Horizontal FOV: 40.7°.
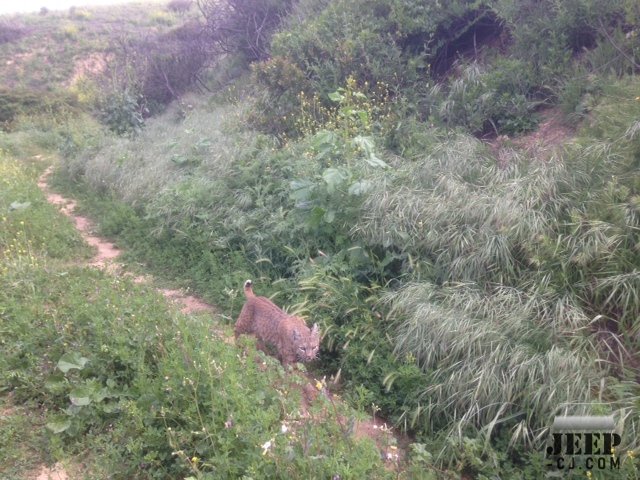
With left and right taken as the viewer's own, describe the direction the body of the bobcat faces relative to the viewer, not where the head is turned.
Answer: facing the viewer and to the right of the viewer

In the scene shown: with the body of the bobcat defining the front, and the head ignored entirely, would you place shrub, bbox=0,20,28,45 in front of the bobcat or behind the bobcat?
behind
